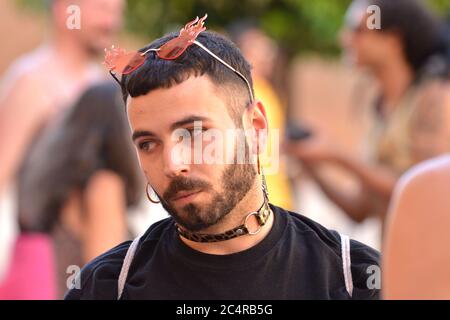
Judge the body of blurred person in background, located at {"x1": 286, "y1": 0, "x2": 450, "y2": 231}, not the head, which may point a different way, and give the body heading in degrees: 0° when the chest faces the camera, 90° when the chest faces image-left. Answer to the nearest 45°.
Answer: approximately 90°

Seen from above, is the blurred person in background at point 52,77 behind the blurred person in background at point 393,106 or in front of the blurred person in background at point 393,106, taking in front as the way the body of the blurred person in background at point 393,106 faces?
in front

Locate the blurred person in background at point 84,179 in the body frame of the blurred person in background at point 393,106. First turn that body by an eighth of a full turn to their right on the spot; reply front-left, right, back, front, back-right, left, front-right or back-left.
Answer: left

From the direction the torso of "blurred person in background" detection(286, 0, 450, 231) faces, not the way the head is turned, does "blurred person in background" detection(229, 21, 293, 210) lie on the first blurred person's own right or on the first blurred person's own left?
on the first blurred person's own right

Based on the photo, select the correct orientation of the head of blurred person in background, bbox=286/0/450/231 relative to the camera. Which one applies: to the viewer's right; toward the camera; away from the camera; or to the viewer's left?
to the viewer's left

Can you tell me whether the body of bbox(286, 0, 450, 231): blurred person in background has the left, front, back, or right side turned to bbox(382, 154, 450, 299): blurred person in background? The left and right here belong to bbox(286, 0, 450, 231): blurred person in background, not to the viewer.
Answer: left
